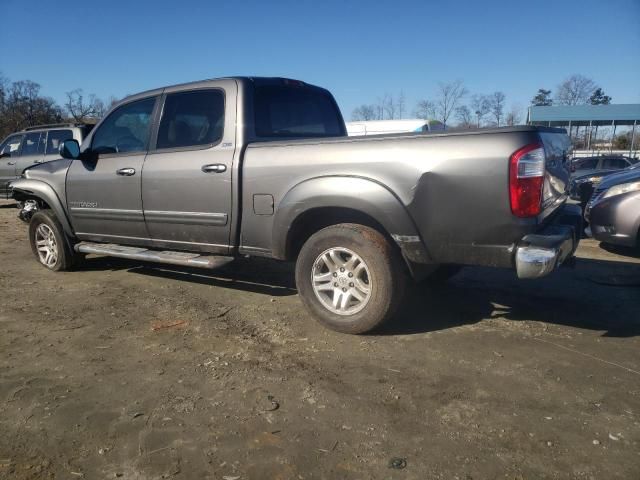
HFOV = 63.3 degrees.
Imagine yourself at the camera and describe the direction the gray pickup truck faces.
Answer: facing away from the viewer and to the left of the viewer

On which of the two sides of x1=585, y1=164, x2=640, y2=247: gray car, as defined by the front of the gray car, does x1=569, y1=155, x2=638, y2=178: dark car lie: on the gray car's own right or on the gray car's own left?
on the gray car's own right

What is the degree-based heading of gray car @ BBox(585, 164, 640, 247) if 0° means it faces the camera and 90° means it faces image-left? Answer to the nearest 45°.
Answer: approximately 45°

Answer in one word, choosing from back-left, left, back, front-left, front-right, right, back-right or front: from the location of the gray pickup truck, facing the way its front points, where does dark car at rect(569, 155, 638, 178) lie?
right

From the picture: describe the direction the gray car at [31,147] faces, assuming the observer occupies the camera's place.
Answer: facing away from the viewer and to the left of the viewer

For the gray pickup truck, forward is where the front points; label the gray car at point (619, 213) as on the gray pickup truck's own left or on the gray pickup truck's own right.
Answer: on the gray pickup truck's own right

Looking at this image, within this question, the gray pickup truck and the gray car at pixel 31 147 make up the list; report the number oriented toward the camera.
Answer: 0

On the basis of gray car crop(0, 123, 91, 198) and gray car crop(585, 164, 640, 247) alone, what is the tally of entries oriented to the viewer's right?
0

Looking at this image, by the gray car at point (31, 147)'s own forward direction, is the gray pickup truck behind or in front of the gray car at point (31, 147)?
behind

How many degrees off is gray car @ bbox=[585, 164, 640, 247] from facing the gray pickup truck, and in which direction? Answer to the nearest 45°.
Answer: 0° — it already faces it
